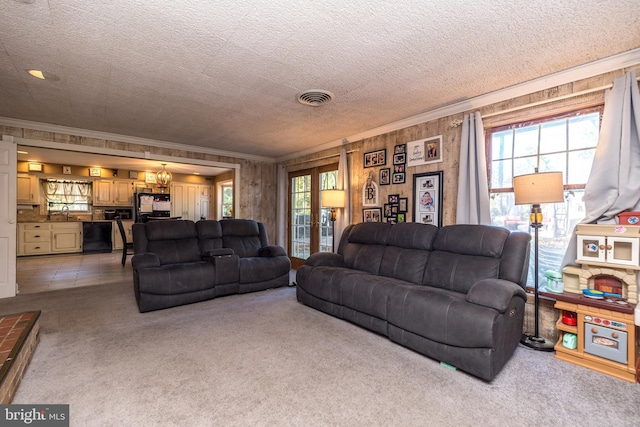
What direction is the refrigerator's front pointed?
toward the camera

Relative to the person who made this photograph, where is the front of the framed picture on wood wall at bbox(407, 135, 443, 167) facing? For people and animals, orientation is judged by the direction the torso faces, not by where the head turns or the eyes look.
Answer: facing the viewer and to the left of the viewer

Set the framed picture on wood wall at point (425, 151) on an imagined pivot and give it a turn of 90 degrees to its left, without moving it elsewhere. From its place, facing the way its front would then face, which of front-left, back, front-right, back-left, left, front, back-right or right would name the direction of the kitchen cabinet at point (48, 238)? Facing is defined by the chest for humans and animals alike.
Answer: back-right

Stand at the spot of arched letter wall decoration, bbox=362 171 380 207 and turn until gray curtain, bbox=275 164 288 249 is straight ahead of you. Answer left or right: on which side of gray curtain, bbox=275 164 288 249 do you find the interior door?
left

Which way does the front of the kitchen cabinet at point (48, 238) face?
toward the camera

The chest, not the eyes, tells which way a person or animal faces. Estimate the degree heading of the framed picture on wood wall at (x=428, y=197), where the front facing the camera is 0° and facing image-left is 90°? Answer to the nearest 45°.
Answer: approximately 45°

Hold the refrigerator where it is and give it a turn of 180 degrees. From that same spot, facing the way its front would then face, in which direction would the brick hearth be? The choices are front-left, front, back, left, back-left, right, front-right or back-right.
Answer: back

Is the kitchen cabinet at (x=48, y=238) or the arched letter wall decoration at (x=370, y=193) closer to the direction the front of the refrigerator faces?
the arched letter wall decoration

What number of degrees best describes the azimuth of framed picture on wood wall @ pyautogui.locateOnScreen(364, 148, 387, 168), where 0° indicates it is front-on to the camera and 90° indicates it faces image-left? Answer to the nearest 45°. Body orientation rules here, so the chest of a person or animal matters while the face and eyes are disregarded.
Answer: approximately 45°

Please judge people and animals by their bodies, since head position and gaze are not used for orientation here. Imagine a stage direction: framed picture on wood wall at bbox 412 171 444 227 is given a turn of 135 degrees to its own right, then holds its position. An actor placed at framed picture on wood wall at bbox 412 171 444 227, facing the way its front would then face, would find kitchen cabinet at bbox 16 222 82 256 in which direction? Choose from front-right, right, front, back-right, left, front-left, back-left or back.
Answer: left

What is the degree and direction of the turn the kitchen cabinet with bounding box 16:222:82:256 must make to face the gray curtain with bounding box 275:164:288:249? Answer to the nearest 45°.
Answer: approximately 45° to its left

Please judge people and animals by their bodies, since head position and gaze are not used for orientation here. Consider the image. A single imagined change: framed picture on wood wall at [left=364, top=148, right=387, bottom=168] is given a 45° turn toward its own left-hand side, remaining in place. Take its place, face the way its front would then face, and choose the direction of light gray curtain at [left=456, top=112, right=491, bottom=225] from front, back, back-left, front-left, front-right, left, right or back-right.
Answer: front-left

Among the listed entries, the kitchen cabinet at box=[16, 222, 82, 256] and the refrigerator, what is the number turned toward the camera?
2
